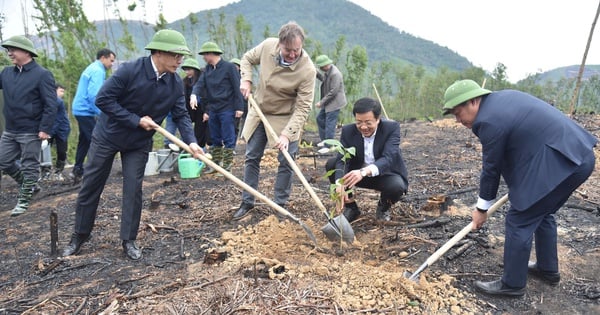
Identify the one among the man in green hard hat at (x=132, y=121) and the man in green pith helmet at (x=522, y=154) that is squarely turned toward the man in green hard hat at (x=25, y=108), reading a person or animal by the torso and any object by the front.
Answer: the man in green pith helmet at (x=522, y=154)

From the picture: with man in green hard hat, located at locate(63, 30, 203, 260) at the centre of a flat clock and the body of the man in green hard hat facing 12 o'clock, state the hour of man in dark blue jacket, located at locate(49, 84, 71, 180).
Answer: The man in dark blue jacket is roughly at 7 o'clock from the man in green hard hat.

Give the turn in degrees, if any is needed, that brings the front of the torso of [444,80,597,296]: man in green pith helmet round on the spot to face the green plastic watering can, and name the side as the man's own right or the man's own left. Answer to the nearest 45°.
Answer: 0° — they already face it

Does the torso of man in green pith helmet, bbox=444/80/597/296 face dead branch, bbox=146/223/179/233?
yes

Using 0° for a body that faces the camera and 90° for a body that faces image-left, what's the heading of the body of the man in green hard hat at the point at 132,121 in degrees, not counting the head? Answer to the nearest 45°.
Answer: approximately 315°

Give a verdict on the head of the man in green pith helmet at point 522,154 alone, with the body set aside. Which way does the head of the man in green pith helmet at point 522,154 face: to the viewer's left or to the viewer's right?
to the viewer's left

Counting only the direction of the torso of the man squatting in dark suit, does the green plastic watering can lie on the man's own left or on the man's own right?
on the man's own right

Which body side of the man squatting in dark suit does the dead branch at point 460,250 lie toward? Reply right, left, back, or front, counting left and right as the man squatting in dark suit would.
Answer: left

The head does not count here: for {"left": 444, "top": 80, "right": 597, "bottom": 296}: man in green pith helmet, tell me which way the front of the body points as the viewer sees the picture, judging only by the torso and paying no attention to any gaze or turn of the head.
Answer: to the viewer's left

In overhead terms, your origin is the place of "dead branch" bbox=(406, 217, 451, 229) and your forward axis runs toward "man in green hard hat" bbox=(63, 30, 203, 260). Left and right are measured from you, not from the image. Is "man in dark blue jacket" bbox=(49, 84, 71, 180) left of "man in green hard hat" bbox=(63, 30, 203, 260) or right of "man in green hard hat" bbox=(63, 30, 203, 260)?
right

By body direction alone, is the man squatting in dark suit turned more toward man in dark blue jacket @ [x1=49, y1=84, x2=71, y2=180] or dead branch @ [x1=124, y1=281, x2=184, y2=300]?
the dead branch

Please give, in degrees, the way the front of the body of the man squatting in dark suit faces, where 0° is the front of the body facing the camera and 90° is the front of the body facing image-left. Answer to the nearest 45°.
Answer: approximately 45°

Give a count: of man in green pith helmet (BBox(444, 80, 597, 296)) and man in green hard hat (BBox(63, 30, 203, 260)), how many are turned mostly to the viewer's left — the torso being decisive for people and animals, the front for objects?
1

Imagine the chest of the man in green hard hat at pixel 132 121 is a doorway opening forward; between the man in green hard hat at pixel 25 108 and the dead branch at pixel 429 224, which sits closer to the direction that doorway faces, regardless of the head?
the dead branch
